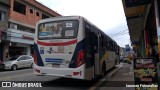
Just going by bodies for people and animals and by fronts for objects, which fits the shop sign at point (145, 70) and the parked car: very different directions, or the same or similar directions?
same or similar directions

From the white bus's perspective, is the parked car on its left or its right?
on its left

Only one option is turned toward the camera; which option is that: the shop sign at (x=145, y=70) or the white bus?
the shop sign

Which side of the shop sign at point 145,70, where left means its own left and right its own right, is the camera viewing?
front

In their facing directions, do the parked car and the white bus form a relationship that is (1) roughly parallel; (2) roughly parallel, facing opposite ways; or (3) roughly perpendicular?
roughly parallel, facing opposite ways

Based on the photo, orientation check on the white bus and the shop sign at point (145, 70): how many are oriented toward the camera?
1

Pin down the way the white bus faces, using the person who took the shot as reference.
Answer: facing away from the viewer and to the right of the viewer

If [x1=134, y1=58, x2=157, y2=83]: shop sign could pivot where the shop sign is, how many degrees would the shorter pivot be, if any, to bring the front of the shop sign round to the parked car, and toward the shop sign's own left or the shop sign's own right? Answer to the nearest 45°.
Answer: approximately 135° to the shop sign's own right
